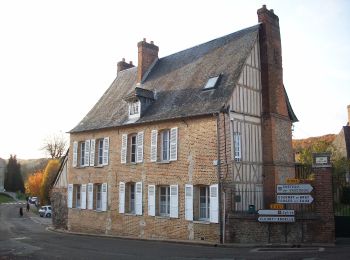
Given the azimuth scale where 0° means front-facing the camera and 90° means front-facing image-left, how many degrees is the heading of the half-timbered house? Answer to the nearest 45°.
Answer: approximately 45°

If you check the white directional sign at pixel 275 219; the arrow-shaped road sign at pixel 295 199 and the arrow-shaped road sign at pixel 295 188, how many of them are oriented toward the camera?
3

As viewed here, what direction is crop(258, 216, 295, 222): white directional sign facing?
toward the camera

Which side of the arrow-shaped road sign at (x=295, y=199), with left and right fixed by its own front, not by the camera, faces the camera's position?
front

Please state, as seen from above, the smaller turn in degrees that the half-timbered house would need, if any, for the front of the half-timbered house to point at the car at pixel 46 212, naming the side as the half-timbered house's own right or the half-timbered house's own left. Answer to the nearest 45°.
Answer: approximately 90° to the half-timbered house's own right

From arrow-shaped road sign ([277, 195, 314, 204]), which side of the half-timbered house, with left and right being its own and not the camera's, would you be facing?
left
